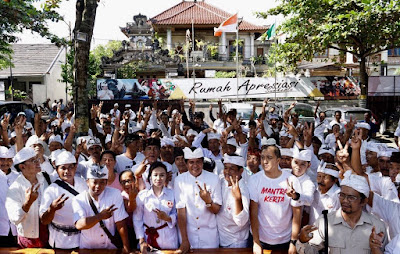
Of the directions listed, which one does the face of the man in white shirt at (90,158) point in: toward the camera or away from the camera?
toward the camera

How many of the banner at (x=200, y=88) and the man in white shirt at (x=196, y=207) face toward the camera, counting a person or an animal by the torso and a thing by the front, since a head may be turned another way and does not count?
2

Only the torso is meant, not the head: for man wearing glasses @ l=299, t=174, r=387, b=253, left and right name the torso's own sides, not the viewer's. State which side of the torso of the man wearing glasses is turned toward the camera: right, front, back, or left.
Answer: front

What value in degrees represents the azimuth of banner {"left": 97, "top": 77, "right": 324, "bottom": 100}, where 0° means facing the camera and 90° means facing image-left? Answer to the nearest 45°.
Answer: approximately 0°

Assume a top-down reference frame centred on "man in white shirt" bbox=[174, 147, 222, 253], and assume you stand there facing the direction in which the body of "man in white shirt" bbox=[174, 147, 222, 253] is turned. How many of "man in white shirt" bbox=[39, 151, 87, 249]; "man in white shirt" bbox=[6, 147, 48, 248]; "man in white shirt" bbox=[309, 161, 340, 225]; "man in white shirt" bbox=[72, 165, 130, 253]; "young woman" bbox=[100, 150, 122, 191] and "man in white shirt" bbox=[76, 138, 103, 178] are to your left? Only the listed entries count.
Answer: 1

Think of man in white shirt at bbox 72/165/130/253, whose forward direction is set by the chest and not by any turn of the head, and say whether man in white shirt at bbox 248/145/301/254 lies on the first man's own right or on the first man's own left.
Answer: on the first man's own left

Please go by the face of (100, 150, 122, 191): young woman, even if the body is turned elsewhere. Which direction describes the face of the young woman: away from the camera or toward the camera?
toward the camera

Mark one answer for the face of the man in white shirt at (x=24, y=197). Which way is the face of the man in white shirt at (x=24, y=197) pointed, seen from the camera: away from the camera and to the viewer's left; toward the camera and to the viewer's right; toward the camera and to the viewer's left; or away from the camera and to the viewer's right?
toward the camera and to the viewer's right

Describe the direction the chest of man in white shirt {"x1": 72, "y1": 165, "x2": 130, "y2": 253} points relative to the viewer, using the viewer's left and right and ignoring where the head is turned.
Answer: facing the viewer

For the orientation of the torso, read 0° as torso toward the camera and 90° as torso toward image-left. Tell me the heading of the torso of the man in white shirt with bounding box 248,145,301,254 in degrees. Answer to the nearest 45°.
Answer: approximately 0°

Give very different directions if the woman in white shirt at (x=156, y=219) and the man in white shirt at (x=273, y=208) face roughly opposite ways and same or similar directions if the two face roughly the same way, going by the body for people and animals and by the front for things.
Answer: same or similar directions

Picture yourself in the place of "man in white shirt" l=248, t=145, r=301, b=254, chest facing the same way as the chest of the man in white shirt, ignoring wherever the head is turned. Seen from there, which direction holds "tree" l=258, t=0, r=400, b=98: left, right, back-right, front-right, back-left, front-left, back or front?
back

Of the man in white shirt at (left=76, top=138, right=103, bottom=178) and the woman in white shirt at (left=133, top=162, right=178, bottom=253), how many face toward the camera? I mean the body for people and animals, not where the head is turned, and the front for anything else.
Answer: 2

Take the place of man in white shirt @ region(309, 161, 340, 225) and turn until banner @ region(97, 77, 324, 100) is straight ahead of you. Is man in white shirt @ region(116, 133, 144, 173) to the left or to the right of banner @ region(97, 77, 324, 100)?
left

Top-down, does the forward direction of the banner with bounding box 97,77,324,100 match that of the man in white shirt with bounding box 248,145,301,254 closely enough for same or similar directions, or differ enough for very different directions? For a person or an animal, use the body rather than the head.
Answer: same or similar directions
